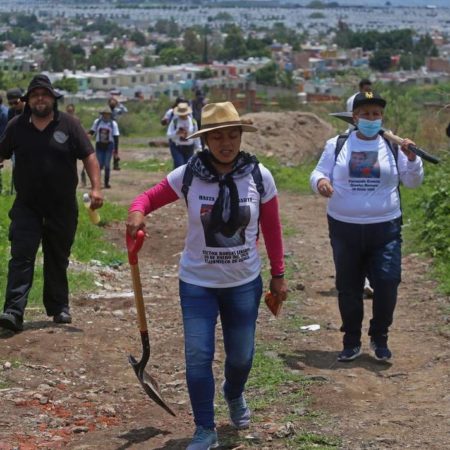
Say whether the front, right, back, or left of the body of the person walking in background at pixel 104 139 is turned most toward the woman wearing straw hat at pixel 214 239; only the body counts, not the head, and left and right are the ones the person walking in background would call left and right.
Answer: front

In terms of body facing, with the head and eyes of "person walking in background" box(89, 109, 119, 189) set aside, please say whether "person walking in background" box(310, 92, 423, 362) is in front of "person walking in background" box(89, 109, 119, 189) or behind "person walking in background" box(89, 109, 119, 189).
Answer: in front

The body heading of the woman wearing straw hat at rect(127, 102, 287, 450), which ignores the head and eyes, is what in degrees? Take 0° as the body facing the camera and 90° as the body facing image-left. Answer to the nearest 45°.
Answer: approximately 0°

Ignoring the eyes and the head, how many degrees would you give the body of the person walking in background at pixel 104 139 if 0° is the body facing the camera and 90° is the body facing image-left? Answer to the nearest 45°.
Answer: approximately 0°

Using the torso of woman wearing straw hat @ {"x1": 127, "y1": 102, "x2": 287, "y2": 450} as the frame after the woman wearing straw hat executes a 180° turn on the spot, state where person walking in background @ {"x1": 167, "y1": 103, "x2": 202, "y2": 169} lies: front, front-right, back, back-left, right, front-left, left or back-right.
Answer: front

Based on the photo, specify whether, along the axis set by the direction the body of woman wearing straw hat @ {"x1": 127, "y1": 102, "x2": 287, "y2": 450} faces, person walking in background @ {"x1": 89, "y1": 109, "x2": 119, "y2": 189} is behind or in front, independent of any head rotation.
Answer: behind

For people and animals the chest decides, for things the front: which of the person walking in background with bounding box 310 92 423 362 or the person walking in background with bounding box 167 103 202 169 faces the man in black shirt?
the person walking in background with bounding box 167 103 202 169

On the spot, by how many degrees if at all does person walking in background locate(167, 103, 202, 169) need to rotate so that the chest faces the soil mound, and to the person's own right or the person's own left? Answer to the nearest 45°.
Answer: approximately 180°

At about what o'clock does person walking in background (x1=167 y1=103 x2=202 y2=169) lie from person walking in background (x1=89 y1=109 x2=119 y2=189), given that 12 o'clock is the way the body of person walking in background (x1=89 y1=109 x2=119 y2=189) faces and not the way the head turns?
person walking in background (x1=167 y1=103 x2=202 y2=169) is roughly at 11 o'clock from person walking in background (x1=89 y1=109 x2=119 y2=189).

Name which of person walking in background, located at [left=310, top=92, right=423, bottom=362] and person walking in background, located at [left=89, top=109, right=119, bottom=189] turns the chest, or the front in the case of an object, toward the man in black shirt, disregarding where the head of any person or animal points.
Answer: person walking in background, located at [left=89, top=109, right=119, bottom=189]
